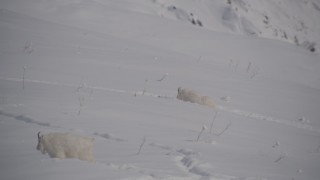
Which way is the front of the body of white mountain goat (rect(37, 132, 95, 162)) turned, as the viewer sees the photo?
to the viewer's left

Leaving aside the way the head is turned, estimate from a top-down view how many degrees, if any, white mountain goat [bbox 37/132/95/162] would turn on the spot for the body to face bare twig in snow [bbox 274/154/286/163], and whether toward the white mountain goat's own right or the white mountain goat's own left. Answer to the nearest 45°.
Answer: approximately 135° to the white mountain goat's own right

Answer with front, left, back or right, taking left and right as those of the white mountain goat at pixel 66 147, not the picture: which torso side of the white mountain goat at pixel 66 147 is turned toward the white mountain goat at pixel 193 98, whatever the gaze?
right

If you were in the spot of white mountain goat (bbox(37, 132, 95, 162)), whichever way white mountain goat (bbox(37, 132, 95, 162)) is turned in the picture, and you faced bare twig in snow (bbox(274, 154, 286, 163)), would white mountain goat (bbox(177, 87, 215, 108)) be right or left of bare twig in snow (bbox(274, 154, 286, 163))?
left

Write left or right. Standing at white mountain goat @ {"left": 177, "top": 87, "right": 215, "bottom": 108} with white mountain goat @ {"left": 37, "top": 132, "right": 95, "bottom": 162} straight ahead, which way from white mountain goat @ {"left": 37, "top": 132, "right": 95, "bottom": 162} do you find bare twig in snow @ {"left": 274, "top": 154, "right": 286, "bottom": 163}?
left
